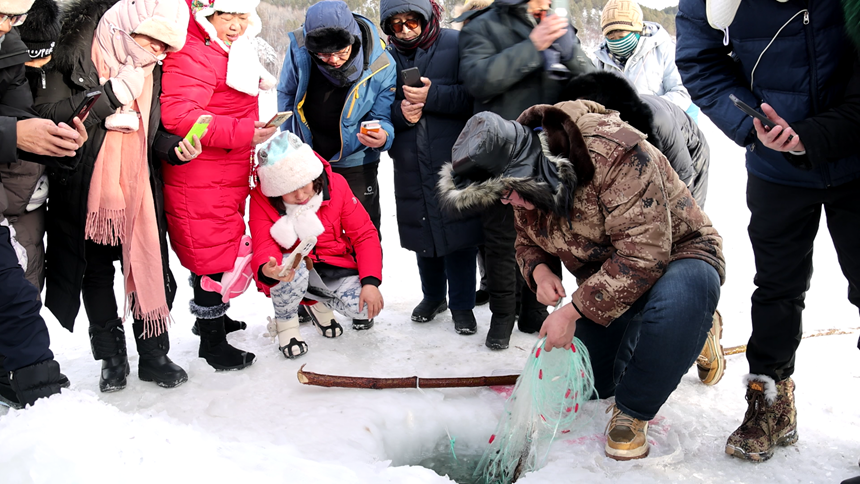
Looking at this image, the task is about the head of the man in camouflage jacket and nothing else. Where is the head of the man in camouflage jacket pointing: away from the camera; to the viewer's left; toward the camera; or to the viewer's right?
to the viewer's left

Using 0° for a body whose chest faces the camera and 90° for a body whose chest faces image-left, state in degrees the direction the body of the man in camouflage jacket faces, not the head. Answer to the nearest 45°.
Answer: approximately 45°
